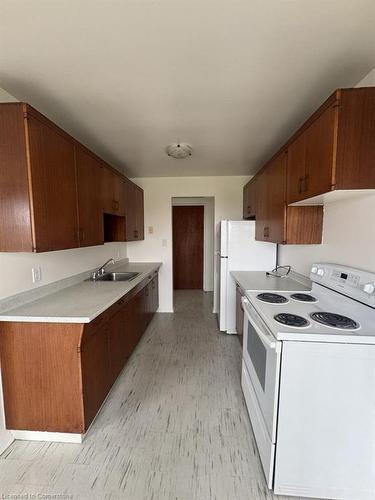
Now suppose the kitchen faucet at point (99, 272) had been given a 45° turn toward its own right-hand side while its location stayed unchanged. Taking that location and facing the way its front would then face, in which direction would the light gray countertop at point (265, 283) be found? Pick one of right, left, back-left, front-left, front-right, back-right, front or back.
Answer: front

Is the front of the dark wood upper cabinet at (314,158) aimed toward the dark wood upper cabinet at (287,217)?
no

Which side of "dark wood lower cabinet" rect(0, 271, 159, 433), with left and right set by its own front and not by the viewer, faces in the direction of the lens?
right

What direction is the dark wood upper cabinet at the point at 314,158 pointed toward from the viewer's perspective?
to the viewer's left

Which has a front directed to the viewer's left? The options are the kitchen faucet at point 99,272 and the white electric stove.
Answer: the white electric stove

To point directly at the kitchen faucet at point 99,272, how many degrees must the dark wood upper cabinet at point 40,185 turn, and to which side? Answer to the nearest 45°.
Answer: approximately 90° to its left

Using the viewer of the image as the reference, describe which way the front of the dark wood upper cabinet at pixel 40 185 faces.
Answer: facing to the right of the viewer

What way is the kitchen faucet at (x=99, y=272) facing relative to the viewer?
to the viewer's right

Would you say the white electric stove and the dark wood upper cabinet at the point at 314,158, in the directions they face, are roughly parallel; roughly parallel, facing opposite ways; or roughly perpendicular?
roughly parallel

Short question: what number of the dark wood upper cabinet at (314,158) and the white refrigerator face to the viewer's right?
0

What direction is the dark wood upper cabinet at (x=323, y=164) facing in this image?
to the viewer's left
